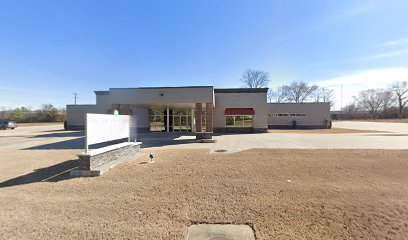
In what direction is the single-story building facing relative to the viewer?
toward the camera
